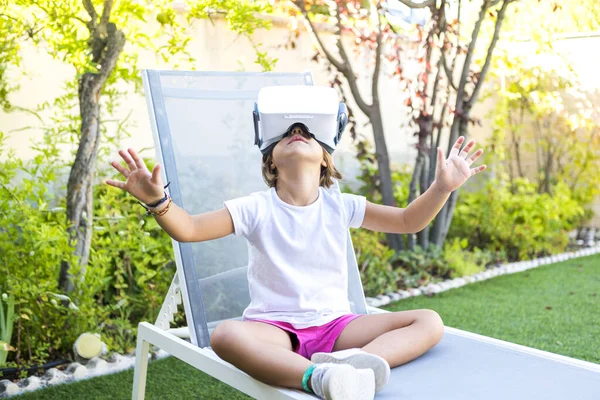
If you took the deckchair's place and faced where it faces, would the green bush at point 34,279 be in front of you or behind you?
behind

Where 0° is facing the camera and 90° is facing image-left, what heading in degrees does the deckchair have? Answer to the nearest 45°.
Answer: approximately 315°

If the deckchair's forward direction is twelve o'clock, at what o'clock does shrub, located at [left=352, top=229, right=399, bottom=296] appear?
The shrub is roughly at 8 o'clock from the deckchair.

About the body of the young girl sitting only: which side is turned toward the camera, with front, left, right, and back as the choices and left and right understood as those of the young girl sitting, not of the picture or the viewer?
front

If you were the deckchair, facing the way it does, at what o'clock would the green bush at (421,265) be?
The green bush is roughly at 8 o'clock from the deckchair.

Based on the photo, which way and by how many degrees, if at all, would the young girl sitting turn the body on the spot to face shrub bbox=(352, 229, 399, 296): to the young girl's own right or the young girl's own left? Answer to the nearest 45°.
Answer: approximately 180°

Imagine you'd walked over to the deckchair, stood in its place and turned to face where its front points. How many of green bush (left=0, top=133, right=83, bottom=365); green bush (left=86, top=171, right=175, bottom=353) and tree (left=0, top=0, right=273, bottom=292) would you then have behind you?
3

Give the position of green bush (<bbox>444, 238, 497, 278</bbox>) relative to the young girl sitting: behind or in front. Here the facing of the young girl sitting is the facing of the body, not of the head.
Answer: behind

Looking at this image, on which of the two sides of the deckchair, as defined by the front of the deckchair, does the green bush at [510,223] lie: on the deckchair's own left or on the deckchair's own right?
on the deckchair's own left
